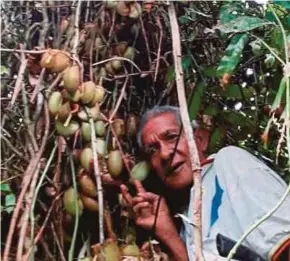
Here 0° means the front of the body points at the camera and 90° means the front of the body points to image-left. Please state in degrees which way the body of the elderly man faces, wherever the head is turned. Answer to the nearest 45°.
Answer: approximately 45°

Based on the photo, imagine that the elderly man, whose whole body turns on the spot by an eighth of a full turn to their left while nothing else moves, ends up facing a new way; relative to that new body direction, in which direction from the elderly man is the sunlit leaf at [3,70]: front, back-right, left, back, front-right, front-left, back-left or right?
right
